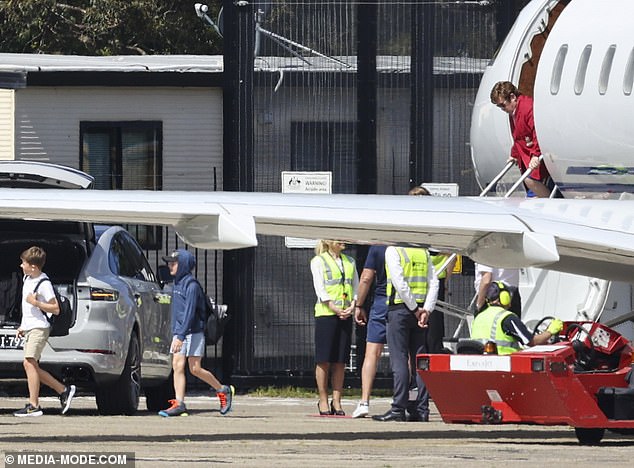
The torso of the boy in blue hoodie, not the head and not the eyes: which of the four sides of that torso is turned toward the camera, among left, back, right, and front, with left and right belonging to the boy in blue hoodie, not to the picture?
left

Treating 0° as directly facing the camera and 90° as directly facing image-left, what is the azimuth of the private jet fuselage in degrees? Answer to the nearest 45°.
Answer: approximately 135°

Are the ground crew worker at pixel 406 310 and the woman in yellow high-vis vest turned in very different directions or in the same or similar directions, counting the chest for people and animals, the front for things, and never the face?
very different directions

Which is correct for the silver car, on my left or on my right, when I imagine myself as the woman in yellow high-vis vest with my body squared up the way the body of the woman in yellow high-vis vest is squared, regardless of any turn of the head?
on my right
